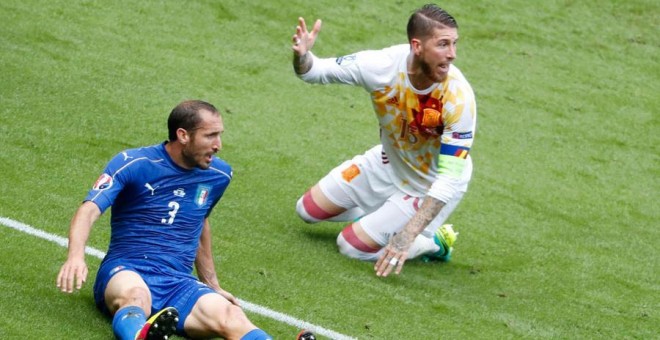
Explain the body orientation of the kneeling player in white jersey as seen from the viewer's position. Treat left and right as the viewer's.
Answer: facing the viewer and to the left of the viewer
